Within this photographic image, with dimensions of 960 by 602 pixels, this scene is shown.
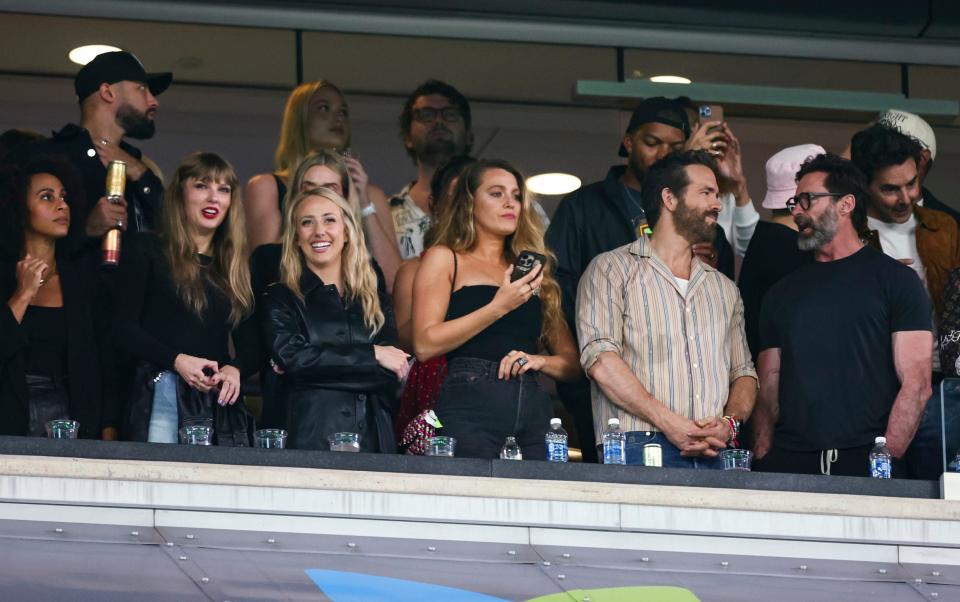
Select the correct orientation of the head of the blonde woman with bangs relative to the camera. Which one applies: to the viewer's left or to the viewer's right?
to the viewer's right

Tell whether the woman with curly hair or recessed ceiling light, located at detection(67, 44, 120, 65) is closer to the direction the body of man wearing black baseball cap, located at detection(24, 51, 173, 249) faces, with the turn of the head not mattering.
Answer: the woman with curly hair

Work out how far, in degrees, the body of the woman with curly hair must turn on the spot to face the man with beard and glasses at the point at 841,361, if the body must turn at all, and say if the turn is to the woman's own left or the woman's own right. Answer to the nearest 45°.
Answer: approximately 45° to the woman's own left

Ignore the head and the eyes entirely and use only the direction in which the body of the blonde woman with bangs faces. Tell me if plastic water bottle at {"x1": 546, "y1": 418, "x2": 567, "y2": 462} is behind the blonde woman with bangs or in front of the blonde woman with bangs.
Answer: in front

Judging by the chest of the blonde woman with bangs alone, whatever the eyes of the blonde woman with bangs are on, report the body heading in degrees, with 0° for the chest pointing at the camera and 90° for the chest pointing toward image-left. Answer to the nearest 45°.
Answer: approximately 315°

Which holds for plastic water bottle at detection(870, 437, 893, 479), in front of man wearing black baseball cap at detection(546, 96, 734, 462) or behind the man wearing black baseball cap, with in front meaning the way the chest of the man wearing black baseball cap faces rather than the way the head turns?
in front

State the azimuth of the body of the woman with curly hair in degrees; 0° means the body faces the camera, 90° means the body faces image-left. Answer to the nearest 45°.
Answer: approximately 315°

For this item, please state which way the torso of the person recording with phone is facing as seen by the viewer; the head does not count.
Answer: toward the camera

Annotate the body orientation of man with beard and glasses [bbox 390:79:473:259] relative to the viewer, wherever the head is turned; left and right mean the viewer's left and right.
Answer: facing the viewer

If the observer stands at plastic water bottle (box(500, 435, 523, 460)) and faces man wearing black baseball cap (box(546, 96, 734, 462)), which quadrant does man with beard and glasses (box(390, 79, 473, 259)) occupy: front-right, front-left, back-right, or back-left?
front-left

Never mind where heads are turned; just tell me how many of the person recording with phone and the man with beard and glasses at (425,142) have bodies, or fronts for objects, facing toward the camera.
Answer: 2

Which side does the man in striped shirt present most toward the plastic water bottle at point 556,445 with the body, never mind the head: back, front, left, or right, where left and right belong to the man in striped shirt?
right

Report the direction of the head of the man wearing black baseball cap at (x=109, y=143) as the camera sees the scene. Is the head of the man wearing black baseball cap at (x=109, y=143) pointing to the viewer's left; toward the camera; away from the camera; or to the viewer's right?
to the viewer's right
